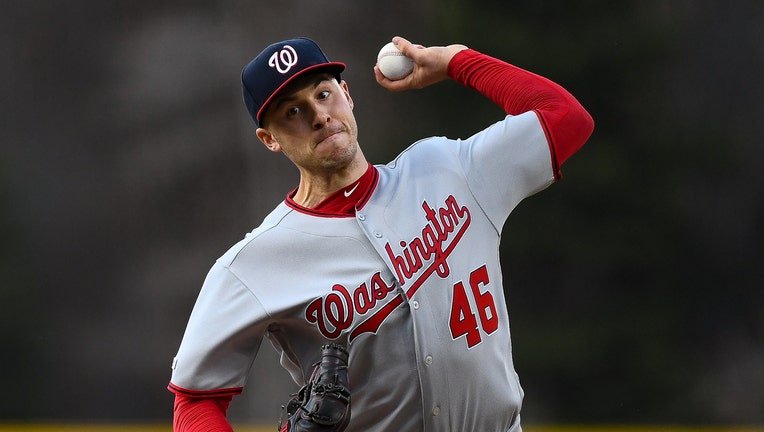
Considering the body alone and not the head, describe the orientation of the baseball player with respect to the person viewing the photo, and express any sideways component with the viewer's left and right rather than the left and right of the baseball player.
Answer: facing the viewer
